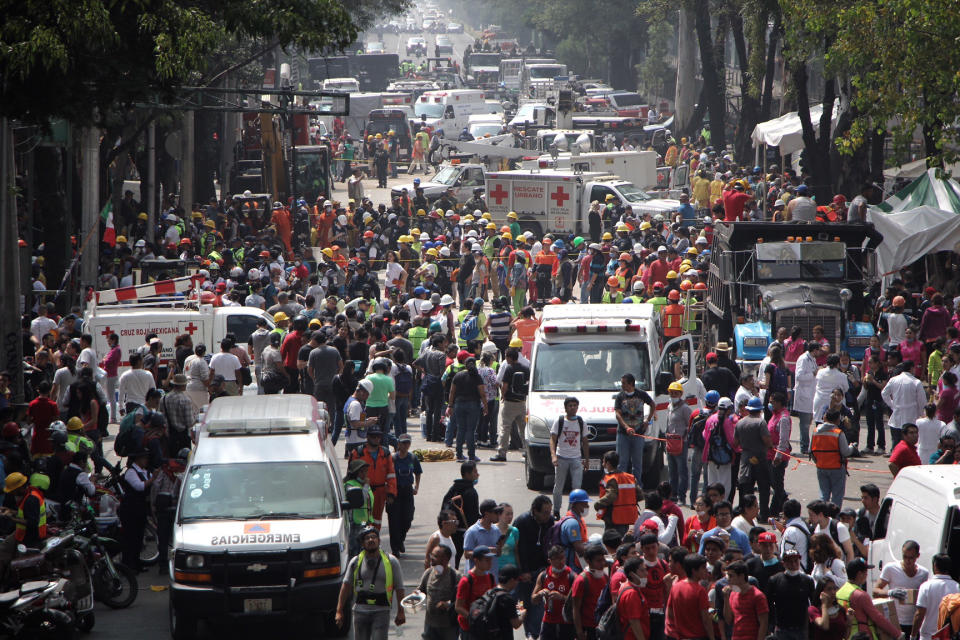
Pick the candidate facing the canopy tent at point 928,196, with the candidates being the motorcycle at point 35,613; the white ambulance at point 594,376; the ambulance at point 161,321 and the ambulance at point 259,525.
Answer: the ambulance at point 161,321

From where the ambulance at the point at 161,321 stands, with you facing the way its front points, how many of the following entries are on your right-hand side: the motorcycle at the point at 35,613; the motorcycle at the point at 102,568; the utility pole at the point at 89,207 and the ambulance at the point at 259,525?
3

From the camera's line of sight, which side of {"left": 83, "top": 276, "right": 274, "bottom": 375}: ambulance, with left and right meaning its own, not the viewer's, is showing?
right

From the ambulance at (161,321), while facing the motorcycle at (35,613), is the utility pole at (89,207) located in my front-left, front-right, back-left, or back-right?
back-right

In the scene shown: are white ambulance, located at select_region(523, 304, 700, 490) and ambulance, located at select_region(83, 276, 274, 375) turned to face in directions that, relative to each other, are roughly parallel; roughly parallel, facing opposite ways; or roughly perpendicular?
roughly perpendicular

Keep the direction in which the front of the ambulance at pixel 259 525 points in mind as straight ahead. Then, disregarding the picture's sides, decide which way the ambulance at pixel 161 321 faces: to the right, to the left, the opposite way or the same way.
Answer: to the left

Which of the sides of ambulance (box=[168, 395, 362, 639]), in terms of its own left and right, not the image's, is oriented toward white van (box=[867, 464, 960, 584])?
left

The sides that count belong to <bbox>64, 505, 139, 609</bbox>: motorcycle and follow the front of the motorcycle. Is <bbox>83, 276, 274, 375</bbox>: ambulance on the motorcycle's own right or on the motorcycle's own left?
on the motorcycle's own left

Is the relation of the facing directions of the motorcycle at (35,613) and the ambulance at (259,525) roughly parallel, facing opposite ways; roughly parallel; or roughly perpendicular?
roughly perpendicular
